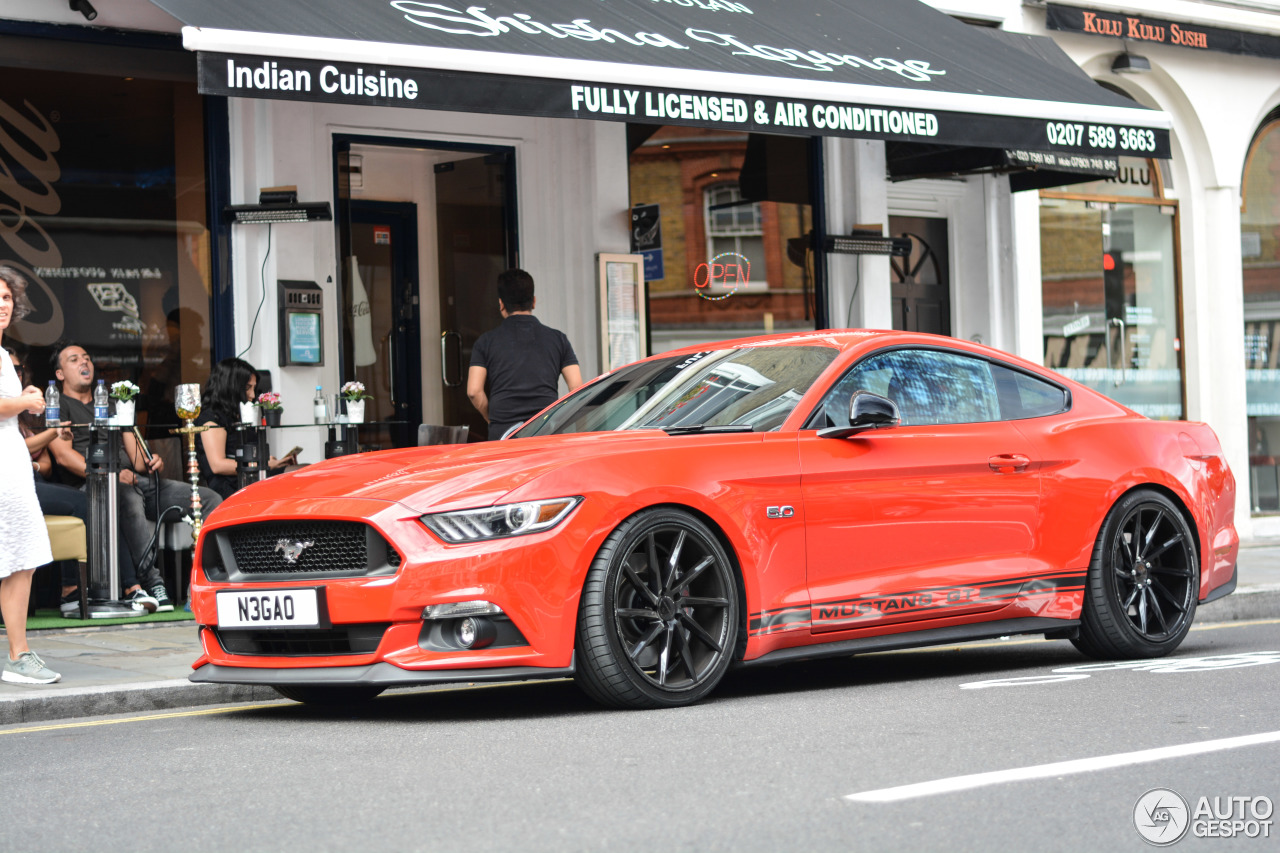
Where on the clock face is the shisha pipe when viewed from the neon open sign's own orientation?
The shisha pipe is roughly at 1 o'clock from the neon open sign.

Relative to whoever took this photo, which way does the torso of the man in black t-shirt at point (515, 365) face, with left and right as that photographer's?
facing away from the viewer

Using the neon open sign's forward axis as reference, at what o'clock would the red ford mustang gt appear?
The red ford mustang gt is roughly at 12 o'clock from the neon open sign.

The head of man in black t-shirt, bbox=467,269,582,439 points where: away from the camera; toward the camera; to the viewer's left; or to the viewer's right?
away from the camera

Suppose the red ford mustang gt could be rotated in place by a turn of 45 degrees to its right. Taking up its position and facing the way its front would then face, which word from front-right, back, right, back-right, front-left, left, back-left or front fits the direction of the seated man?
front-right

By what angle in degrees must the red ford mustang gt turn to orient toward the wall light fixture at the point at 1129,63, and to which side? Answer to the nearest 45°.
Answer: approximately 135° to its right

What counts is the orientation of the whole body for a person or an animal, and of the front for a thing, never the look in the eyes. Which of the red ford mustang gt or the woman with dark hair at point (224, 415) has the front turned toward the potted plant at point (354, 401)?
the woman with dark hair

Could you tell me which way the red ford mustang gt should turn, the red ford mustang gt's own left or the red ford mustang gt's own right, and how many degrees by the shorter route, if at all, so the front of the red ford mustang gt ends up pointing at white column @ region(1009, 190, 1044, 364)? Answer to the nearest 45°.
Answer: approximately 135° to the red ford mustang gt's own right

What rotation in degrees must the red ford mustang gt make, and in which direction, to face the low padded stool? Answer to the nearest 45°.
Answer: approximately 90° to its right

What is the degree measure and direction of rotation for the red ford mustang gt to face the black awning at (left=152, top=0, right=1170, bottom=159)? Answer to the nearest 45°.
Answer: approximately 135° to its right
